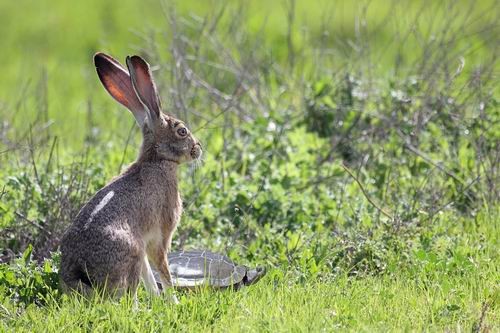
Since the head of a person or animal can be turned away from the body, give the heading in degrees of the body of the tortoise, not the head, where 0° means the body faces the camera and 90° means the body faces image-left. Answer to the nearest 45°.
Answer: approximately 270°

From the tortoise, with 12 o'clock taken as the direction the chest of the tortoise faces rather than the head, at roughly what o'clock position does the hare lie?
The hare is roughly at 6 o'clock from the tortoise.

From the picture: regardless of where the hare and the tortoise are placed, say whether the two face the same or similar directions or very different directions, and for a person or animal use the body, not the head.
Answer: same or similar directions

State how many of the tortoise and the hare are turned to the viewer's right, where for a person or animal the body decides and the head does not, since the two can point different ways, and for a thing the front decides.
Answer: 2

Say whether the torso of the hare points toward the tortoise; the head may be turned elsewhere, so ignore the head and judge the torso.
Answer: yes

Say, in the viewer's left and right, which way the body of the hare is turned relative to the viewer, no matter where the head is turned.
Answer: facing to the right of the viewer
